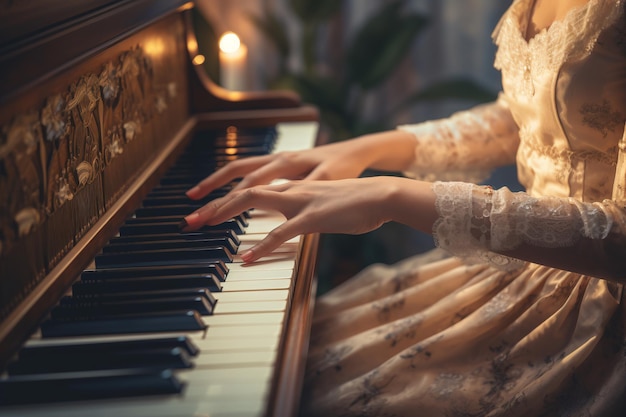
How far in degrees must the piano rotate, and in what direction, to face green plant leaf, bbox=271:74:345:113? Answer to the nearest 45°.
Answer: approximately 90° to its left

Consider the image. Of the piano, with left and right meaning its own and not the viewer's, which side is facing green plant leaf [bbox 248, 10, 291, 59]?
left

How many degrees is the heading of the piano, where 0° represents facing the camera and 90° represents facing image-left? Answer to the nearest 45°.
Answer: approximately 270°

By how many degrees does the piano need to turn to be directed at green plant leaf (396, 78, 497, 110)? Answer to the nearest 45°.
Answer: approximately 45° to its left

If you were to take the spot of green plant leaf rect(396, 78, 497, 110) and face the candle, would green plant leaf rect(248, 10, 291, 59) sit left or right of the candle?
right

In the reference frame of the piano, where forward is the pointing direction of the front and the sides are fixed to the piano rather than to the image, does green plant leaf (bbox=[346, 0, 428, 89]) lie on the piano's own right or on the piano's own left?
on the piano's own left

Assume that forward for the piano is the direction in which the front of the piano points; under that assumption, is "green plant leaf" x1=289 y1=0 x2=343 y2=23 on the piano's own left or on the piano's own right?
on the piano's own left
